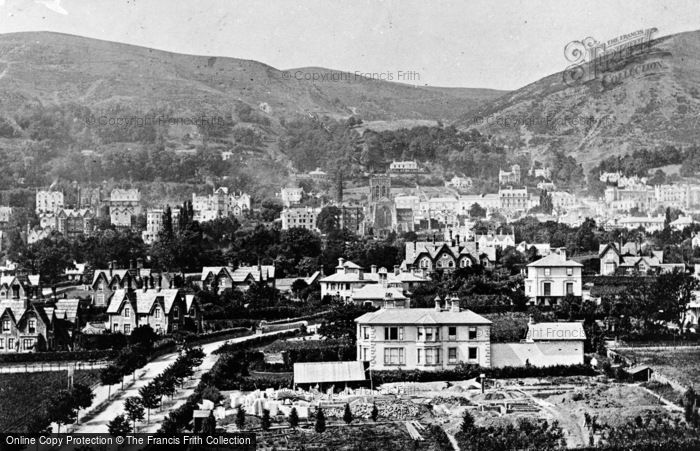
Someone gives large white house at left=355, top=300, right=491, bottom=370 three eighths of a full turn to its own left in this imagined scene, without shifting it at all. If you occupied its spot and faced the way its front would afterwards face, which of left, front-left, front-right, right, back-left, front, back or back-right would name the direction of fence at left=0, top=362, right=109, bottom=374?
back-left

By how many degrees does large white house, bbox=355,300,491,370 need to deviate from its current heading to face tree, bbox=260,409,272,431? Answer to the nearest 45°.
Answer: approximately 45° to its right

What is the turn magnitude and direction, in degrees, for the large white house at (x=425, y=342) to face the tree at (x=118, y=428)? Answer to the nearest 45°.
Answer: approximately 45° to its right

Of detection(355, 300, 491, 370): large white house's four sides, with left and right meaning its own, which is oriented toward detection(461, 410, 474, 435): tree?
front

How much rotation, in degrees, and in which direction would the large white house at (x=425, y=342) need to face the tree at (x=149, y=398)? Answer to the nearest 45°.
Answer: approximately 45° to its right

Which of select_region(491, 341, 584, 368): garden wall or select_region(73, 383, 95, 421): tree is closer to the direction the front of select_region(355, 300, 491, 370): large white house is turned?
the tree

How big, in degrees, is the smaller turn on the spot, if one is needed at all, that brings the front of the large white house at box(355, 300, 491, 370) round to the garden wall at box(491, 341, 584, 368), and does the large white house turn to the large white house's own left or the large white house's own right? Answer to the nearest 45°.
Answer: approximately 90° to the large white house's own left

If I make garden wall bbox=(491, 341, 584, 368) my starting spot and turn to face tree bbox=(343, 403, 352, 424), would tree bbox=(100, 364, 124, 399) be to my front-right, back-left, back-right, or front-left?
front-right

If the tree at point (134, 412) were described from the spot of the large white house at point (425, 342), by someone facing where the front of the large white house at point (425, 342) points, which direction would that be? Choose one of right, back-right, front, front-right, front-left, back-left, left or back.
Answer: front-right

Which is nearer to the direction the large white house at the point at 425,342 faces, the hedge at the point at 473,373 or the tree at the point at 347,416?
the tree

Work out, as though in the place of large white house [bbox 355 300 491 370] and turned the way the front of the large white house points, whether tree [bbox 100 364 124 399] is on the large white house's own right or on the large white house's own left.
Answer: on the large white house's own right

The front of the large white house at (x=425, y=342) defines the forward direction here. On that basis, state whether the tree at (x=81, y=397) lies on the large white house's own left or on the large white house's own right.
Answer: on the large white house's own right

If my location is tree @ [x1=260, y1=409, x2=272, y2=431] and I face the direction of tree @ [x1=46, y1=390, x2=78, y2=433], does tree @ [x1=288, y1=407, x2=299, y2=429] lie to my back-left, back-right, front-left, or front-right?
back-right

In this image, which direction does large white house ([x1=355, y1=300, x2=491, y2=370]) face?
toward the camera
